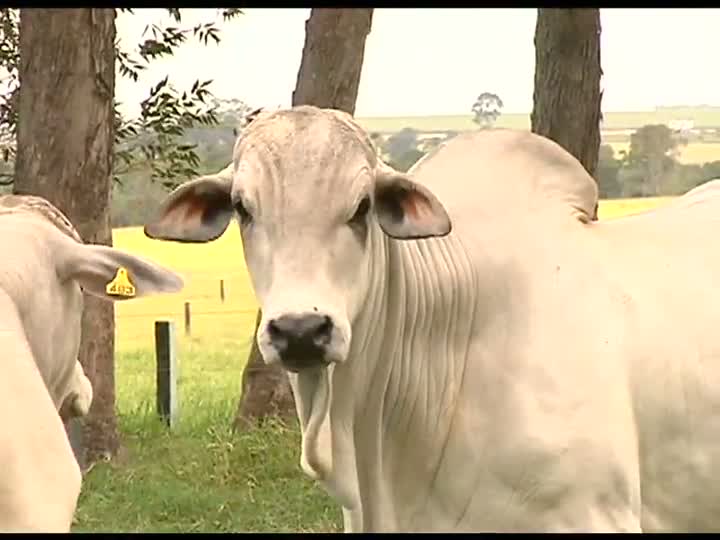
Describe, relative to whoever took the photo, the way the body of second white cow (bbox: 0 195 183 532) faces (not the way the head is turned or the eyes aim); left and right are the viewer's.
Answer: facing away from the viewer and to the right of the viewer

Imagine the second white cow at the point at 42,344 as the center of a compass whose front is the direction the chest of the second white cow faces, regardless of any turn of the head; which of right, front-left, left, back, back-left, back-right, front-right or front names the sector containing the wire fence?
front-left

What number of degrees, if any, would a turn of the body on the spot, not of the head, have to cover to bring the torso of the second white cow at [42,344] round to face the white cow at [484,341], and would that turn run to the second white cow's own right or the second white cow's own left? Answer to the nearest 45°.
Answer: approximately 45° to the second white cow's own right

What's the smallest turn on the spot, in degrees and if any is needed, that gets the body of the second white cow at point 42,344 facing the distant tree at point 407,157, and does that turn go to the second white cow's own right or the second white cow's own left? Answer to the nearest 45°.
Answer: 0° — it already faces it

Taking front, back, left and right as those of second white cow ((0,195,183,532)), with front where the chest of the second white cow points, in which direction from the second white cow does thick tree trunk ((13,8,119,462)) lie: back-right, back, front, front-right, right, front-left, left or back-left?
front-left
